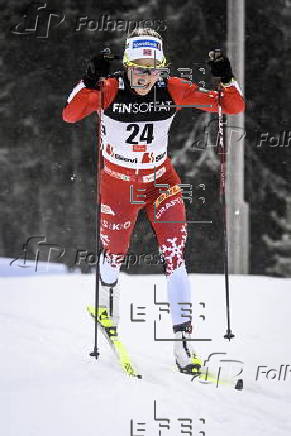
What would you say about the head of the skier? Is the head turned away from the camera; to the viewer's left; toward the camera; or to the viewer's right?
toward the camera

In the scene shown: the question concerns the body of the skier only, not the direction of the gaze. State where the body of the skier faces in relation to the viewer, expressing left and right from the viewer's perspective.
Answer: facing the viewer
